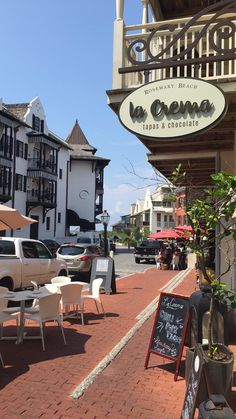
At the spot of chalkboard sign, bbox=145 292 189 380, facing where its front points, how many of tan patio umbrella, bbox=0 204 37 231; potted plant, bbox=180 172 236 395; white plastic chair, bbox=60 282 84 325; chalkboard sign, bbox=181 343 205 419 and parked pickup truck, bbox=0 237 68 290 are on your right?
3

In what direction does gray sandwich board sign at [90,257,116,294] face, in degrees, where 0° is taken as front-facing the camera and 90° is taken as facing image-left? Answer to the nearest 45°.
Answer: approximately 45°

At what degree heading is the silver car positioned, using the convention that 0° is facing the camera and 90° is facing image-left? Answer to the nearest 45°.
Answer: approximately 225°

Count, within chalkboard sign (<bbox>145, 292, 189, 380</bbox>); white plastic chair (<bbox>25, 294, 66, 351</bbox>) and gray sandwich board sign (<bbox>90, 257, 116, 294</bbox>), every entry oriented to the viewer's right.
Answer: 0

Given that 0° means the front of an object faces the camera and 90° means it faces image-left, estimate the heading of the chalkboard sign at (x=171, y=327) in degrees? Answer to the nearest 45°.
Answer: approximately 45°

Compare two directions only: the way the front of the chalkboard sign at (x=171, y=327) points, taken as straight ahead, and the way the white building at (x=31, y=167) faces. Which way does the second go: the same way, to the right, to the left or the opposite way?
to the left

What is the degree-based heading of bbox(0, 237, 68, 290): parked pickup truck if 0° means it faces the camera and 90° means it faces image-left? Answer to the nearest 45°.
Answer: approximately 225°

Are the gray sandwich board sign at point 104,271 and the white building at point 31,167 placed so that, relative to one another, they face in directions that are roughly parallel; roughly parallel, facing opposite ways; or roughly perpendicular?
roughly perpendicular

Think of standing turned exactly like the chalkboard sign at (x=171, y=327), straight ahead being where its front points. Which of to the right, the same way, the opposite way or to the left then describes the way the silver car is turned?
the opposite way

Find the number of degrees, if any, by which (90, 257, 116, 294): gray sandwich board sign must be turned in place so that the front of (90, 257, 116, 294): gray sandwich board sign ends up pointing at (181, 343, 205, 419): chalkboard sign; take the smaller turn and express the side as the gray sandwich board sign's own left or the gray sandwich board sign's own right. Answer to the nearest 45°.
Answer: approximately 45° to the gray sandwich board sign's own left

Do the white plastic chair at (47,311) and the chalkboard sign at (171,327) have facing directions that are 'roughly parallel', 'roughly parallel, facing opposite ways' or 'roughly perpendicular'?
roughly perpendicular
